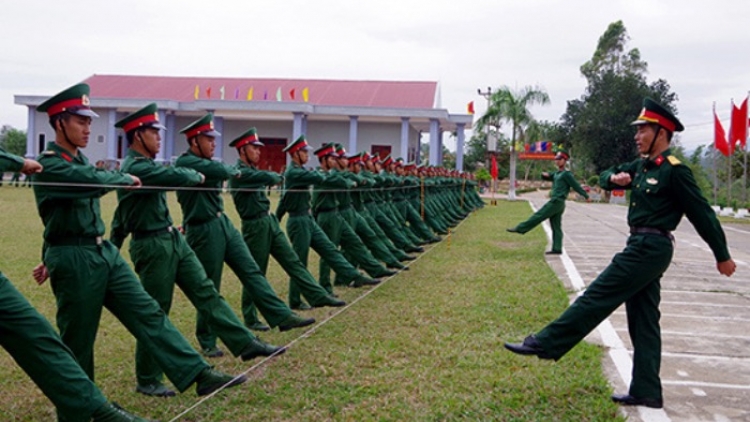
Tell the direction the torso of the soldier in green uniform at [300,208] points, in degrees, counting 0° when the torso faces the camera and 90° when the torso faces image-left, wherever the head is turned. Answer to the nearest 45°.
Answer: approximately 270°

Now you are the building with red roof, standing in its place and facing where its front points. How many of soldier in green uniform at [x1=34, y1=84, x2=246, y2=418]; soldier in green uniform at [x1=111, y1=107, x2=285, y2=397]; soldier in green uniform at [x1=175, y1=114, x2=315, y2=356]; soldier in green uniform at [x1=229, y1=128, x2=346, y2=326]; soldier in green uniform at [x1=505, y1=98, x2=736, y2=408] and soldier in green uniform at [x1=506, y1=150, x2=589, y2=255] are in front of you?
6

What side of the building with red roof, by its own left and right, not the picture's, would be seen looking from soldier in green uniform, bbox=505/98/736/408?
front

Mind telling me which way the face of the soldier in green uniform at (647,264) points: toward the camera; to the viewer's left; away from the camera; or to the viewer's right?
to the viewer's left

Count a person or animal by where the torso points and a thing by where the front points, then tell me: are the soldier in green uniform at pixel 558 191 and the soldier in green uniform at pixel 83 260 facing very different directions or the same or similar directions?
very different directions

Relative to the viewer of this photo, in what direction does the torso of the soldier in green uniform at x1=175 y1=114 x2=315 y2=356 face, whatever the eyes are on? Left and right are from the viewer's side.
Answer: facing the viewer and to the right of the viewer

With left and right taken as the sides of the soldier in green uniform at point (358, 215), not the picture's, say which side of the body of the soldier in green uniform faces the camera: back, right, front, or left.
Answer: right

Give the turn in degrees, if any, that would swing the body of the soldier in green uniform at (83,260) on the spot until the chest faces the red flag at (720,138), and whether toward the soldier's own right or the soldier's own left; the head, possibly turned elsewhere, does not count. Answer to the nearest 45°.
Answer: approximately 90° to the soldier's own left

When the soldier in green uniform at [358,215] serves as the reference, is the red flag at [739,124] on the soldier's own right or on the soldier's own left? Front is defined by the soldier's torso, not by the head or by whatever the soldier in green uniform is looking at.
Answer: on the soldier's own left

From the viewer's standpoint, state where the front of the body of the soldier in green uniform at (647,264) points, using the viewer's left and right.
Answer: facing to the left of the viewer

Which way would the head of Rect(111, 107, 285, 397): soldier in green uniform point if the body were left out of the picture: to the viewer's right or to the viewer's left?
to the viewer's right

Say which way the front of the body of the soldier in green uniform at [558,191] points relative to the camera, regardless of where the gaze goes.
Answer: to the viewer's left

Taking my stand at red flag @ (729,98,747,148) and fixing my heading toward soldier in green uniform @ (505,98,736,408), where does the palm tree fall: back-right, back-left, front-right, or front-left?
back-right

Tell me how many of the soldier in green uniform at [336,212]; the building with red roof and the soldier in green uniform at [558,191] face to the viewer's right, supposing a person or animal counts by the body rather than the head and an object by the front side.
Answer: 1

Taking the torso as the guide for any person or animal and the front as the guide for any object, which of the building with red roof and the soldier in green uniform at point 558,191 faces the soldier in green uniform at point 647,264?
the building with red roof

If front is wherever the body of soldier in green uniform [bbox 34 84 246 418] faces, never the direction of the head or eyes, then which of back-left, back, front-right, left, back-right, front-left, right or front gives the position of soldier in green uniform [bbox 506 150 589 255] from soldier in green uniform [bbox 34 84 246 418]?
left

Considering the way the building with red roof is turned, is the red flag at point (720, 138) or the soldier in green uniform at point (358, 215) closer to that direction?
the soldier in green uniform
